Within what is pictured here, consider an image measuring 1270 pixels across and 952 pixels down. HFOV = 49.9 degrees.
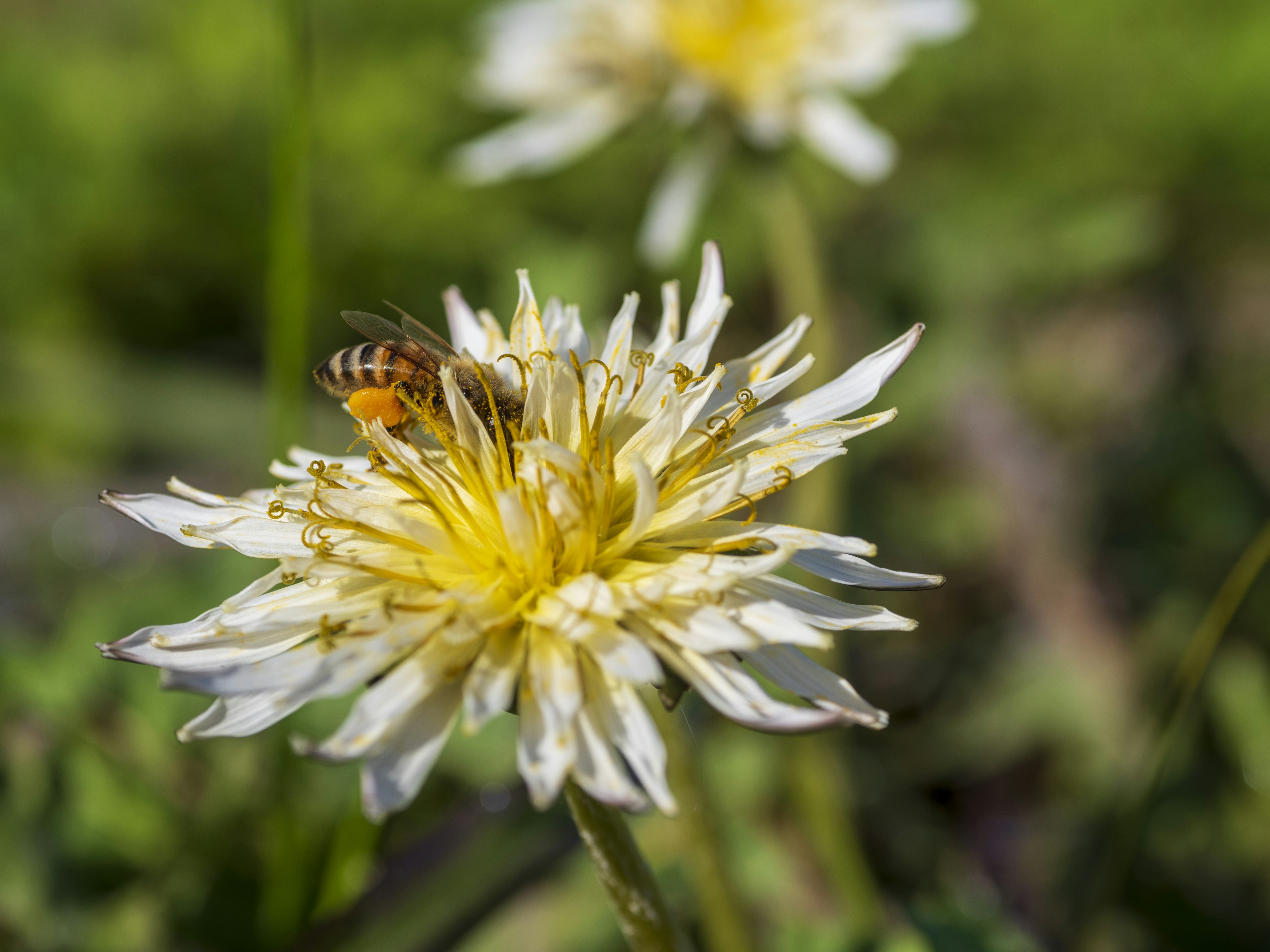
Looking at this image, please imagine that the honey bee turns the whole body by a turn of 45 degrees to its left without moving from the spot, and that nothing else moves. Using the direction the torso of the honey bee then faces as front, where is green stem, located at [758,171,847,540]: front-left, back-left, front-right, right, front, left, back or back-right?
front

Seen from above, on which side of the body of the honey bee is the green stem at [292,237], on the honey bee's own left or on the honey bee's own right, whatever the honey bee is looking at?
on the honey bee's own left

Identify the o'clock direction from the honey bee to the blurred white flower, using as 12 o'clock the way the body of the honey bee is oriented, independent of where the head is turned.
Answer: The blurred white flower is roughly at 10 o'clock from the honey bee.

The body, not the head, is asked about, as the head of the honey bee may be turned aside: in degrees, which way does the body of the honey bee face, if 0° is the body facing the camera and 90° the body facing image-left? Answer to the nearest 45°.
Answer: approximately 270°

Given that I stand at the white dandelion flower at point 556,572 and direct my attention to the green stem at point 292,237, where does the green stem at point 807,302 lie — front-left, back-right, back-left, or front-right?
front-right
